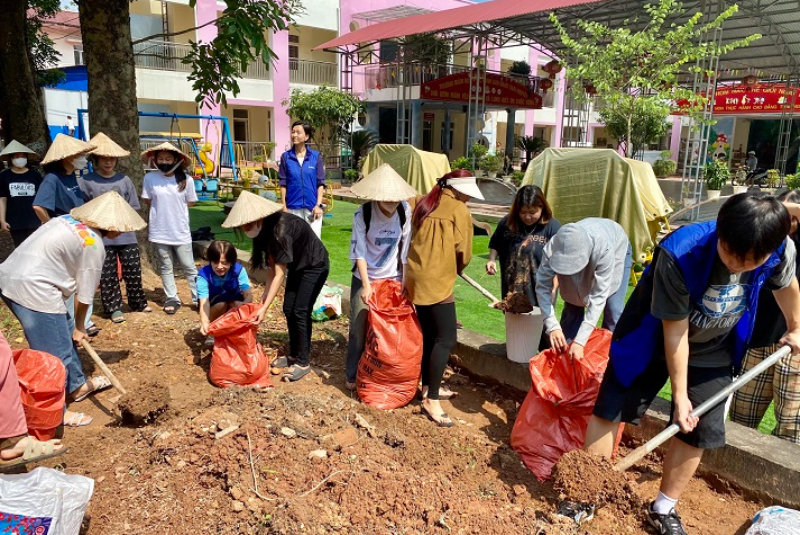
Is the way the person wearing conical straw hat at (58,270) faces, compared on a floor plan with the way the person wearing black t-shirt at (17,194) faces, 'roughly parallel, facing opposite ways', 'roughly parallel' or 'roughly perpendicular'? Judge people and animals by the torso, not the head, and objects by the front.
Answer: roughly perpendicular

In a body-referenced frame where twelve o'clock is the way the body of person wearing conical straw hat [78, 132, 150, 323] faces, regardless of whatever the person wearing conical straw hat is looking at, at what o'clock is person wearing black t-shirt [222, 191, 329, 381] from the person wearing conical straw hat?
The person wearing black t-shirt is roughly at 11 o'clock from the person wearing conical straw hat.

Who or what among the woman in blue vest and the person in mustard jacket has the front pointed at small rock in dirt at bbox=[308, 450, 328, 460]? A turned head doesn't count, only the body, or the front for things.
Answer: the woman in blue vest

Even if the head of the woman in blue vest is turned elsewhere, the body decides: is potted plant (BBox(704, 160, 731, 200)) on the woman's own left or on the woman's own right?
on the woman's own left

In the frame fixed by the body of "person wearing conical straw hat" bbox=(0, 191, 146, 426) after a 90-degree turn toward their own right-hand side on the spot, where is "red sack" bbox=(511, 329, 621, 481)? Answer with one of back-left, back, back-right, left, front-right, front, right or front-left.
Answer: front-left

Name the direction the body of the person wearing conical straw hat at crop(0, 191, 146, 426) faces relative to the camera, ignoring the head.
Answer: to the viewer's right

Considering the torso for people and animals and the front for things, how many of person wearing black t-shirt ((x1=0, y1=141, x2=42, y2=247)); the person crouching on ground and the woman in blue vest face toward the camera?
3

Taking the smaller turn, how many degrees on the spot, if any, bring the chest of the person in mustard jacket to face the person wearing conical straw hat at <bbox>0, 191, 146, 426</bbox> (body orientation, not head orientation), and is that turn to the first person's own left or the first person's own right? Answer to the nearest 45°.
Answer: approximately 135° to the first person's own left

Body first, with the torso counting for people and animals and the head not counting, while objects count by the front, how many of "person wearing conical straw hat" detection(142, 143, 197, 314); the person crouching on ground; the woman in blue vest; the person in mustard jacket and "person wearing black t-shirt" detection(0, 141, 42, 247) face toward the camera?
4

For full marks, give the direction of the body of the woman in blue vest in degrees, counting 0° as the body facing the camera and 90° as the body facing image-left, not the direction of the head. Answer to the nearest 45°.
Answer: approximately 0°

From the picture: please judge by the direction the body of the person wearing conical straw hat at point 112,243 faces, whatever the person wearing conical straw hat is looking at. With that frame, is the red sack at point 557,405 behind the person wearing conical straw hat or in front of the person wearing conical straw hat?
in front
